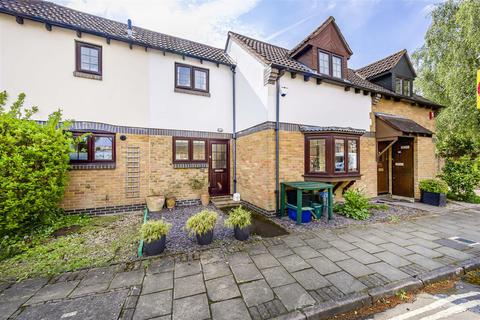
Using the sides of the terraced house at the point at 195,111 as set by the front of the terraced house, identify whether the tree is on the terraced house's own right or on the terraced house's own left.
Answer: on the terraced house's own left

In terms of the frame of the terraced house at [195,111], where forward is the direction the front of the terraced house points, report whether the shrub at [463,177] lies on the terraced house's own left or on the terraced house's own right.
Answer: on the terraced house's own left

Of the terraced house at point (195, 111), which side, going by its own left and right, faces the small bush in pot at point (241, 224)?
front

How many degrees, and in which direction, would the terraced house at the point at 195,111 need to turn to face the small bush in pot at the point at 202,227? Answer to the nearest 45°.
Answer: approximately 45° to its right

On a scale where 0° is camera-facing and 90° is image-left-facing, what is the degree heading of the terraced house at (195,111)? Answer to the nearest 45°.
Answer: approximately 315°

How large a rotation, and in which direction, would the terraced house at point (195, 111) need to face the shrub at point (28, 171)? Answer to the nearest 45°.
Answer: approximately 90° to its right
